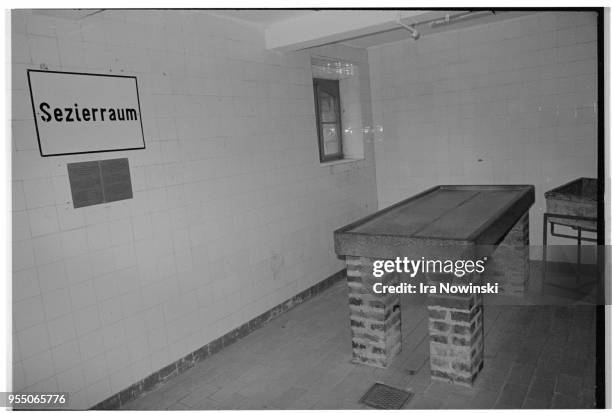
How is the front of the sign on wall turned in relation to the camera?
facing the viewer and to the right of the viewer

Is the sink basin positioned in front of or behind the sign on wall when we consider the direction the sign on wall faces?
in front

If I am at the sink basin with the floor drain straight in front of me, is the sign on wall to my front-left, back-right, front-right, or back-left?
front-right

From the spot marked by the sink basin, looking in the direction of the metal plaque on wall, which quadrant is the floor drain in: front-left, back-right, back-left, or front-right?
front-left

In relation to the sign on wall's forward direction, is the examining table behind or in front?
in front
